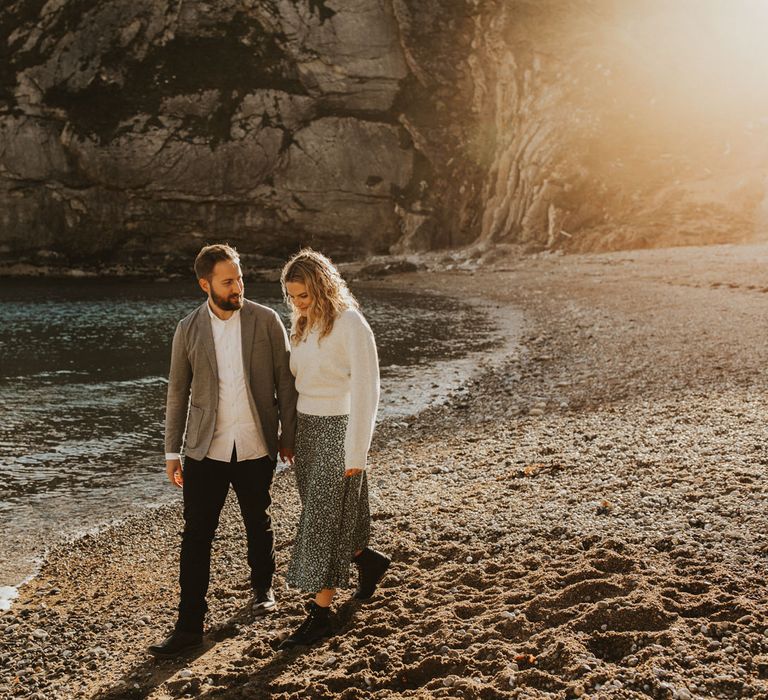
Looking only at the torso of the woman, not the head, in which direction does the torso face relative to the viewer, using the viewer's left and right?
facing the viewer and to the left of the viewer

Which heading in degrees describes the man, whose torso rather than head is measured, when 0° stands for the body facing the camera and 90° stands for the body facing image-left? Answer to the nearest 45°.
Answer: approximately 0°

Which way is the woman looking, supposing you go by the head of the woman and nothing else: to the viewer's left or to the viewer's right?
to the viewer's left

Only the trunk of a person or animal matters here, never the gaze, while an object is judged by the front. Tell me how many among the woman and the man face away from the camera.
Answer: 0
